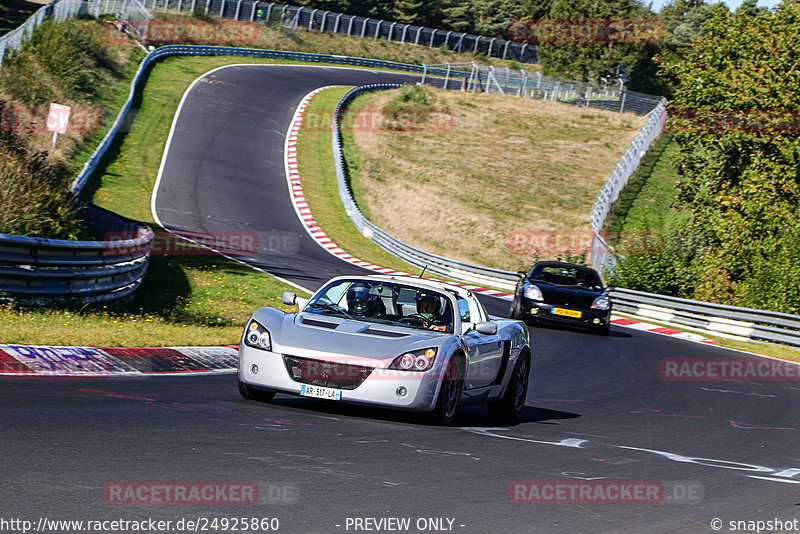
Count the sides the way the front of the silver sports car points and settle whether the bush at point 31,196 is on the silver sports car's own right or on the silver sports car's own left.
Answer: on the silver sports car's own right

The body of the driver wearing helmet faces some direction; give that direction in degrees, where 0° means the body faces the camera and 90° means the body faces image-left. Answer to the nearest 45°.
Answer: approximately 45°

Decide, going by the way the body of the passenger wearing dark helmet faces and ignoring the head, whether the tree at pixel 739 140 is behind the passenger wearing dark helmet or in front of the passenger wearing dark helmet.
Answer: behind

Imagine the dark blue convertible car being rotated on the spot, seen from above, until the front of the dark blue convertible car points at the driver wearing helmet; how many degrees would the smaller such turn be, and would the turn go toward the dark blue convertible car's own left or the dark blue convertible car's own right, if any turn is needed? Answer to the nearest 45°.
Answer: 0° — it already faces them

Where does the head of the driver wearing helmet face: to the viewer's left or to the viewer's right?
to the viewer's left

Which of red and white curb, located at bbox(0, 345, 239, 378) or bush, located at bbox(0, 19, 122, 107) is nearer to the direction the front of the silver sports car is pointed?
the red and white curb

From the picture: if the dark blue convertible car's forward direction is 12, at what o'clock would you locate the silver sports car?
The silver sports car is roughly at 12 o'clock from the dark blue convertible car.

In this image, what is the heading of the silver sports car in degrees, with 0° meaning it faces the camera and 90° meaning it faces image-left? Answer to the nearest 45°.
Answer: approximately 45°
